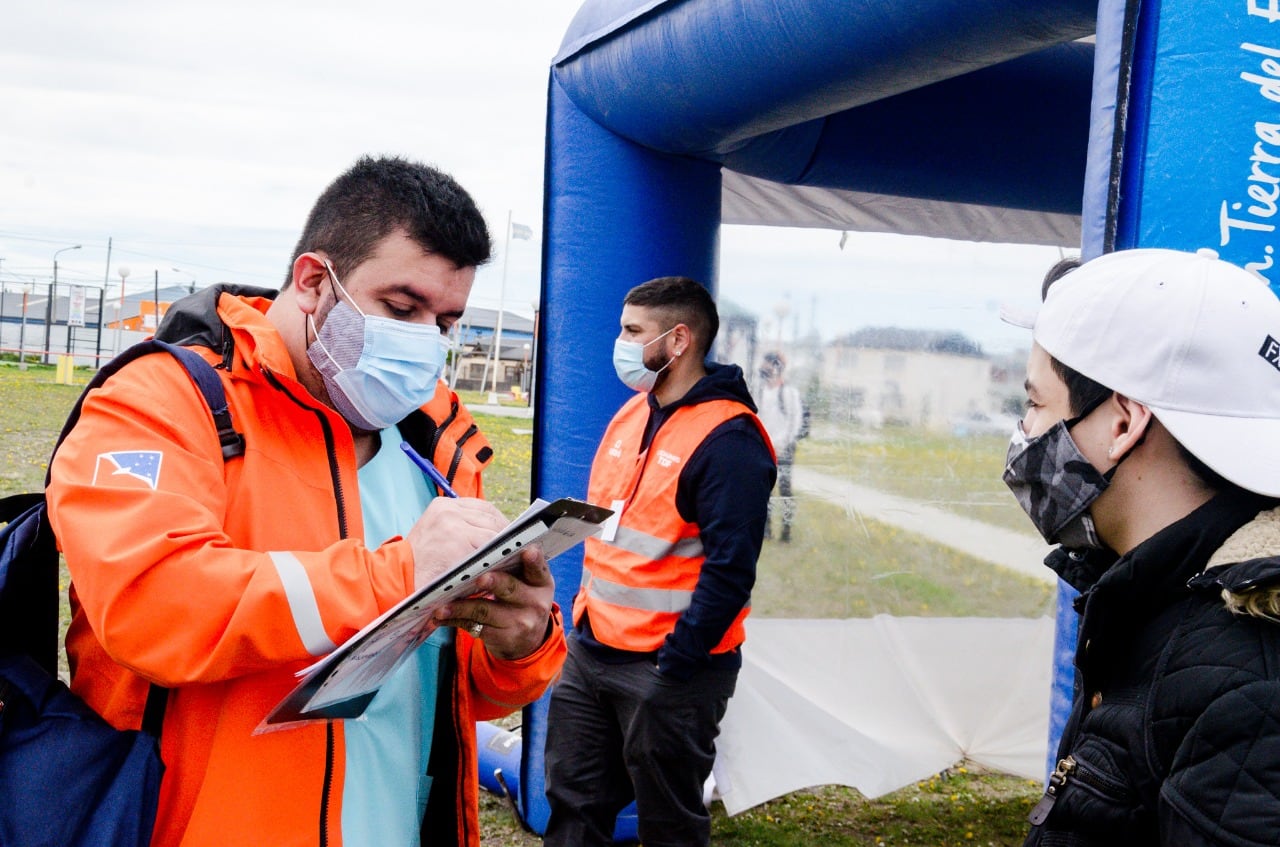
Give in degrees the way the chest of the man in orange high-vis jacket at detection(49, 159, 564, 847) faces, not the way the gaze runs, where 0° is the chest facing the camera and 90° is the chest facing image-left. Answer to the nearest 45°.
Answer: approximately 315°

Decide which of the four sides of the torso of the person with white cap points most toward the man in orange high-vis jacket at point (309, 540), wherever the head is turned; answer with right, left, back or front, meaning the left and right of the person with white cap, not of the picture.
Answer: front

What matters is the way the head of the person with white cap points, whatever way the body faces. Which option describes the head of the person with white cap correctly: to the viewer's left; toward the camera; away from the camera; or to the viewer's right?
to the viewer's left

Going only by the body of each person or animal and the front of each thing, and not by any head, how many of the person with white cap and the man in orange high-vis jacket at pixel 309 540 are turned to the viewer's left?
1

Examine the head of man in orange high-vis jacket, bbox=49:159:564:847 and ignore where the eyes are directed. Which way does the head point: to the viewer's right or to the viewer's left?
to the viewer's right

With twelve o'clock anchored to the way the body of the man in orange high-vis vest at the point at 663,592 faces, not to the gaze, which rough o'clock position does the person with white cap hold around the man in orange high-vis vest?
The person with white cap is roughly at 10 o'clock from the man in orange high-vis vest.

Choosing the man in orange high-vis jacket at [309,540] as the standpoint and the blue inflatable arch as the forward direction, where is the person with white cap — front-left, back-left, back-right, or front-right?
front-right

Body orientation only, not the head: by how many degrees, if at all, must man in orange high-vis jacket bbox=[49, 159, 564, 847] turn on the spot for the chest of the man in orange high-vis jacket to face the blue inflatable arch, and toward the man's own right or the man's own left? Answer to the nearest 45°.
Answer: approximately 90° to the man's own left

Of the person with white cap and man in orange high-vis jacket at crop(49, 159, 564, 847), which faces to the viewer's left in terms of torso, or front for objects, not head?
the person with white cap

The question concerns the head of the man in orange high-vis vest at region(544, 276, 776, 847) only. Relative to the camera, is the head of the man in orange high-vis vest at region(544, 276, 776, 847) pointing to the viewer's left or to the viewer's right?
to the viewer's left

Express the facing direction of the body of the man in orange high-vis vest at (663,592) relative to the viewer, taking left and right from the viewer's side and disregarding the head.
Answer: facing the viewer and to the left of the viewer

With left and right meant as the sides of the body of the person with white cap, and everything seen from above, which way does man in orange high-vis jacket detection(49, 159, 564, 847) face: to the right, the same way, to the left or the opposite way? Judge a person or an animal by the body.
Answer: the opposite way

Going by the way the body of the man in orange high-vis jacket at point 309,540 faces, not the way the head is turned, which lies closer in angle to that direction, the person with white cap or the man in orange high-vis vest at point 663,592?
the person with white cap

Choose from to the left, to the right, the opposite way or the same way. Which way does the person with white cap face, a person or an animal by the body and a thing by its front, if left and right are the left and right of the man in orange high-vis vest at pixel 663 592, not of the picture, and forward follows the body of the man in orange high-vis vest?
to the right

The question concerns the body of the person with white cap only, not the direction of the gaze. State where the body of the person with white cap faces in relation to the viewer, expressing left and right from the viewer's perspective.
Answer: facing to the left of the viewer
